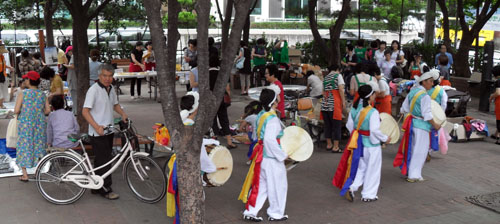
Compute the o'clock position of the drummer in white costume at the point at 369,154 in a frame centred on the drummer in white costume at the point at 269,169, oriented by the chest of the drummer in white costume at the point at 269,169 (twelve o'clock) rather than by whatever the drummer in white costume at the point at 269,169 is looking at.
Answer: the drummer in white costume at the point at 369,154 is roughly at 11 o'clock from the drummer in white costume at the point at 269,169.

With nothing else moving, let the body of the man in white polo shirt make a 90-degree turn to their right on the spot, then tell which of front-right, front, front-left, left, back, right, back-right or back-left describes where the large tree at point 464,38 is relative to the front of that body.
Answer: back

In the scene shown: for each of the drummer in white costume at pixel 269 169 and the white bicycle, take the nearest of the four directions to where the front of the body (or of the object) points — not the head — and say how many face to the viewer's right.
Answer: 2

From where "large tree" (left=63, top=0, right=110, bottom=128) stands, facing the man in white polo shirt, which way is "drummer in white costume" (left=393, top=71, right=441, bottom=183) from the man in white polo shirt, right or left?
left

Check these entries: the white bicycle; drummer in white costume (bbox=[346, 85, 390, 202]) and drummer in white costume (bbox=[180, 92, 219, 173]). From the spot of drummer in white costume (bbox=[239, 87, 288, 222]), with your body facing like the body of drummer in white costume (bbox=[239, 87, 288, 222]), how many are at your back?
2

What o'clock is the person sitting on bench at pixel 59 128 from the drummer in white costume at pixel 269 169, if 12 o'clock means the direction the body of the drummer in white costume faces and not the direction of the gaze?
The person sitting on bench is roughly at 7 o'clock from the drummer in white costume.

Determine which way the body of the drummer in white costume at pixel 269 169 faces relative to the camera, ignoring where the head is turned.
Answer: to the viewer's right

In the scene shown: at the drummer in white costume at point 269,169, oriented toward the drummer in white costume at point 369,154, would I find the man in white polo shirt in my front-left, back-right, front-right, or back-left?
back-left

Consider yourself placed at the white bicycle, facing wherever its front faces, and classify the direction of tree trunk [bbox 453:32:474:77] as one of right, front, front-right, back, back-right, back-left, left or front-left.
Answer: front-left

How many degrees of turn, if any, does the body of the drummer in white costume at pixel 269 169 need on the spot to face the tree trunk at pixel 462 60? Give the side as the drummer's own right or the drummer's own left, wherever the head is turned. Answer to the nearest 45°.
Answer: approximately 45° to the drummer's own left

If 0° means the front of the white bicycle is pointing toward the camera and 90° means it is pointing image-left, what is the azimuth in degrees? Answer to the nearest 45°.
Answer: approximately 270°

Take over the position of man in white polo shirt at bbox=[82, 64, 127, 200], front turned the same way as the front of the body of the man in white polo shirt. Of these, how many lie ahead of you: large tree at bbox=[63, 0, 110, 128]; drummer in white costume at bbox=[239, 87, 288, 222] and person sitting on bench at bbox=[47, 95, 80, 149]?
1

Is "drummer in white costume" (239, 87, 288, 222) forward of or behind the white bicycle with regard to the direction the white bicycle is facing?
forward

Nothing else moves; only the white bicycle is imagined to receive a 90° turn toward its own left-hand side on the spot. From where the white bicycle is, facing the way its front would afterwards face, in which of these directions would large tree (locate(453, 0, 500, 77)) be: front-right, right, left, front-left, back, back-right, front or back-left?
front-right

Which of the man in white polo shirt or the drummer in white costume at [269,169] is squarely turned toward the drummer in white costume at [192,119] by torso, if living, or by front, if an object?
the man in white polo shirt
